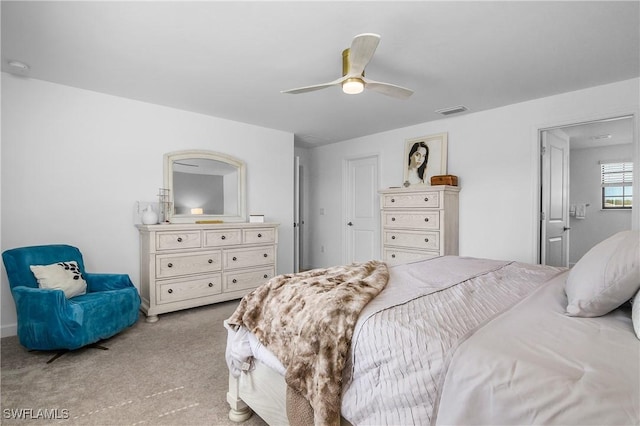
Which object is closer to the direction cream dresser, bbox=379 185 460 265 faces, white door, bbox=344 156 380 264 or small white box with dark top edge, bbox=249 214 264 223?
the small white box with dark top edge

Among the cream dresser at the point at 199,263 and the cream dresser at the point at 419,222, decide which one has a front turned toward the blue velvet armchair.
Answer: the cream dresser at the point at 419,222

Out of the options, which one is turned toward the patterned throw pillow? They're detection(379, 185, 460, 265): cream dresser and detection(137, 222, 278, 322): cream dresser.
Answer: detection(379, 185, 460, 265): cream dresser

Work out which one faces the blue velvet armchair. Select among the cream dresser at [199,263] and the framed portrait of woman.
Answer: the framed portrait of woman

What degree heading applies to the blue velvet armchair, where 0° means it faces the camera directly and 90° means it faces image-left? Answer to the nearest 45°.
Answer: approximately 315°

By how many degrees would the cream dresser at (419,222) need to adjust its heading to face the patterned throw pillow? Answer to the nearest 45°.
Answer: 0° — it already faces it

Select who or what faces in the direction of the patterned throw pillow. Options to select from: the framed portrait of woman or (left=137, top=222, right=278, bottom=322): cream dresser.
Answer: the framed portrait of woman

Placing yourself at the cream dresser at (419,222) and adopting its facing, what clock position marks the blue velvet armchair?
The blue velvet armchair is roughly at 12 o'clock from the cream dresser.
